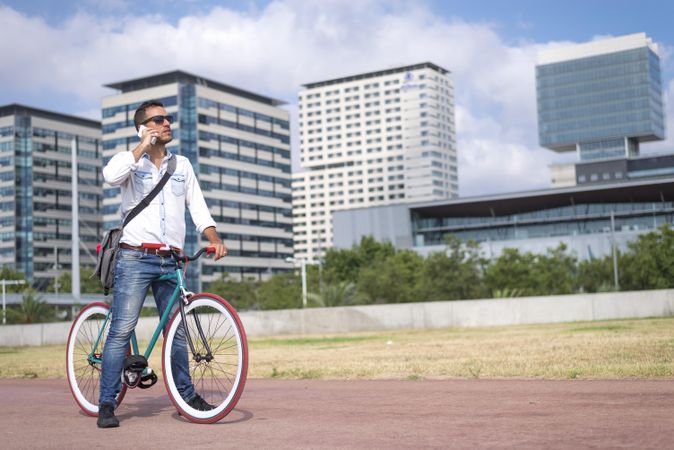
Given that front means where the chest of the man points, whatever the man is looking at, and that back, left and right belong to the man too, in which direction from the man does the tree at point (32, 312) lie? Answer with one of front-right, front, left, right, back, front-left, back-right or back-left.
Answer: back-left

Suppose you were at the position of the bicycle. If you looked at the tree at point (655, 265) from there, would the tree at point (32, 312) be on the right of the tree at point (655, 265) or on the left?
left

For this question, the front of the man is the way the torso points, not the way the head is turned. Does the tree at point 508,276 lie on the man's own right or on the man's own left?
on the man's own left

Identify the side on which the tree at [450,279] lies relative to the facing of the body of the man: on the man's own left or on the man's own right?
on the man's own left

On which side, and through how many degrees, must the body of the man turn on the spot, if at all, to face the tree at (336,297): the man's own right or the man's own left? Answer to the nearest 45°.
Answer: approximately 135° to the man's own left

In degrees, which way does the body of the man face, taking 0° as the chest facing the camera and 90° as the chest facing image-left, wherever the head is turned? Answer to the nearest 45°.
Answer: approximately 315°

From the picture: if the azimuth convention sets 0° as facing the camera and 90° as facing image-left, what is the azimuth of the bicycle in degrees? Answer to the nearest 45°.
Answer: approximately 315°

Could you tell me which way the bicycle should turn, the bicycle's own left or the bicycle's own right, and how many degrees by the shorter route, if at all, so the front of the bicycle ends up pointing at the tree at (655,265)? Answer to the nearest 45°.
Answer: approximately 90° to the bicycle's own left
